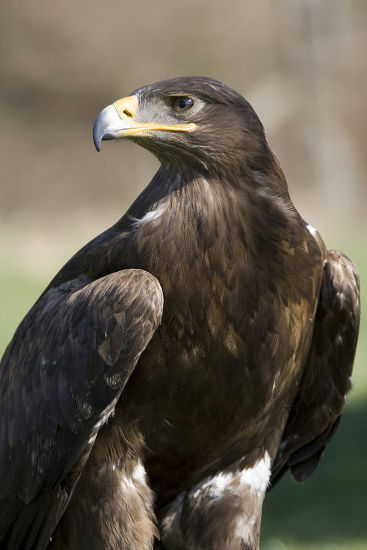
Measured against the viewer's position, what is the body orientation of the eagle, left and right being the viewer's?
facing the viewer and to the right of the viewer
